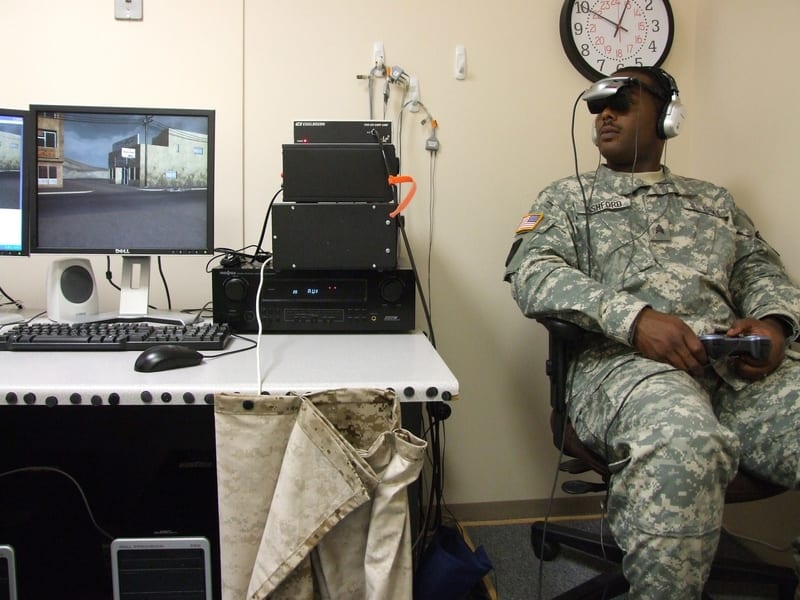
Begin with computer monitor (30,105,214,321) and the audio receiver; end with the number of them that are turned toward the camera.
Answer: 2

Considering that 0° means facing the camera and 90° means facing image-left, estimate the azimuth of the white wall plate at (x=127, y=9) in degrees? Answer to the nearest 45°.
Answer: approximately 0°

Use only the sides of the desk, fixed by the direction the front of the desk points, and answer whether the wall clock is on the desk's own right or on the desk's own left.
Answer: on the desk's own left

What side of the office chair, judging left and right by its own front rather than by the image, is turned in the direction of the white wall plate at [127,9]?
right

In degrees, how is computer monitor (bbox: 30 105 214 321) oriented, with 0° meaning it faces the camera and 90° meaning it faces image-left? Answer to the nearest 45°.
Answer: approximately 0°
